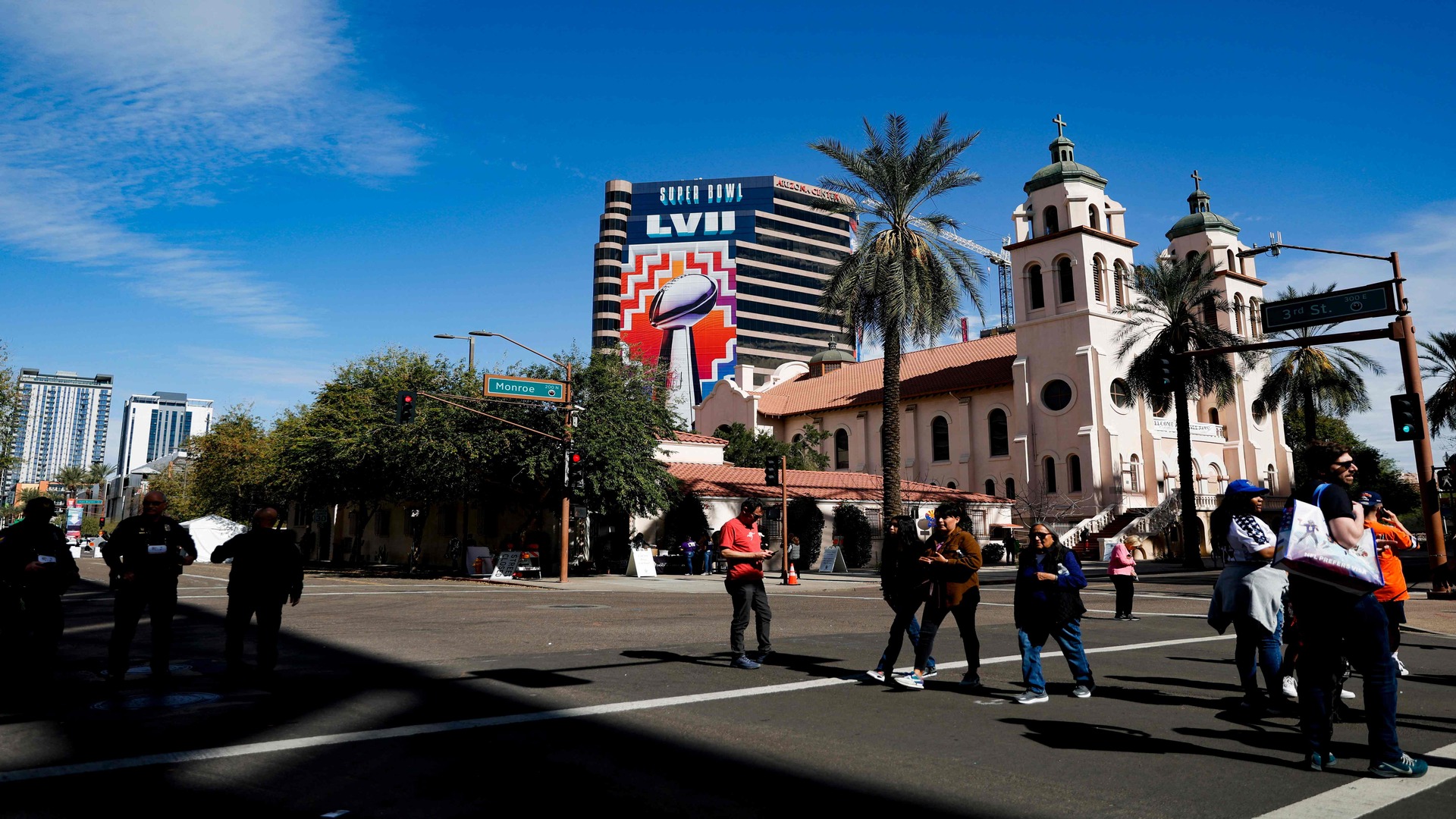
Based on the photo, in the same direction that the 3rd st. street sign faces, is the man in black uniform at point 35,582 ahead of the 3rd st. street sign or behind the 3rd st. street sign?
ahead

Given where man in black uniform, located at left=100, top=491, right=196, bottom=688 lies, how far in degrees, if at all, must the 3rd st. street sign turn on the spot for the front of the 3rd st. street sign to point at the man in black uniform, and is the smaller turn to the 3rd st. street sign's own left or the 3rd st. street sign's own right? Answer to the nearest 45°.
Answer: approximately 45° to the 3rd st. street sign's own right

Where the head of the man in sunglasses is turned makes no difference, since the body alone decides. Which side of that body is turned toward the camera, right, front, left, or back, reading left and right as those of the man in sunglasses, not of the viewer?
right

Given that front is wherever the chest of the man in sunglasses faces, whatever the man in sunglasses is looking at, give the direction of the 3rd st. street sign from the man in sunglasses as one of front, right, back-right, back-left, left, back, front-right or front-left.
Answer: left

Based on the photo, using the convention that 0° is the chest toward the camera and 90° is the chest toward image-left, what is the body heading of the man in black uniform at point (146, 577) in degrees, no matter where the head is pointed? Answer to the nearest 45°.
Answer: approximately 0°

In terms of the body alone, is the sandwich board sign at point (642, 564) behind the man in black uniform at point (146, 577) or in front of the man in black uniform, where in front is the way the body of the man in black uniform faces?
behind

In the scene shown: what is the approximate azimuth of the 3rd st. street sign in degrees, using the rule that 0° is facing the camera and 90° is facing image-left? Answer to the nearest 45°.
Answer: approximately 0°

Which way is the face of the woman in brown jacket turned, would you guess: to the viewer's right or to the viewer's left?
to the viewer's left

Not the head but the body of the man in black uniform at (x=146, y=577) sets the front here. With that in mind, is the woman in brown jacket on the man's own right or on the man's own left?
on the man's own left

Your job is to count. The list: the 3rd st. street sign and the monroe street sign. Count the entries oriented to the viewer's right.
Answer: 0

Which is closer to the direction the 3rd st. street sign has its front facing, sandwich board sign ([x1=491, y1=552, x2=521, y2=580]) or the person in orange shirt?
the person in orange shirt

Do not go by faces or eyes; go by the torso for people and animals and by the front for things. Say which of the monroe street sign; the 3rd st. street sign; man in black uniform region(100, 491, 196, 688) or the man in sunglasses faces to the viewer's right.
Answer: the man in sunglasses
